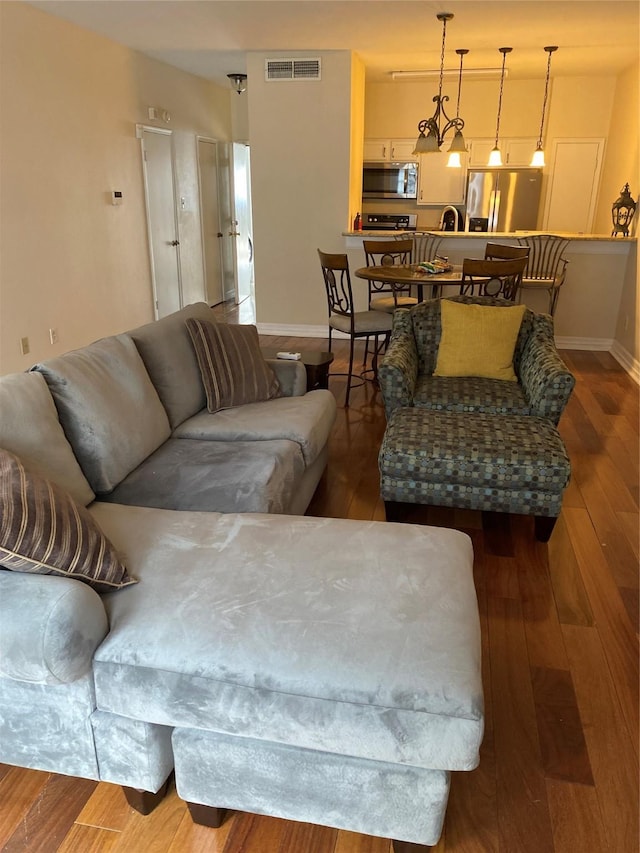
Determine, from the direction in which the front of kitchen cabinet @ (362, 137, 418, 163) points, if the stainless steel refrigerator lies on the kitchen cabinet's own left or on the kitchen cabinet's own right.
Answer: on the kitchen cabinet's own left

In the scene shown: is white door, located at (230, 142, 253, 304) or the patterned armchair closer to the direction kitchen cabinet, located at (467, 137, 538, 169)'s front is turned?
the patterned armchair

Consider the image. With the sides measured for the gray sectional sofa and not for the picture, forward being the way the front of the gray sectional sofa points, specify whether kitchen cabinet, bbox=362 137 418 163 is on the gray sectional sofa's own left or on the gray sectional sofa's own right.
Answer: on the gray sectional sofa's own left

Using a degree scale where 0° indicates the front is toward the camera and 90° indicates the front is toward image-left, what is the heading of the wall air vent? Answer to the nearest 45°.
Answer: approximately 0°

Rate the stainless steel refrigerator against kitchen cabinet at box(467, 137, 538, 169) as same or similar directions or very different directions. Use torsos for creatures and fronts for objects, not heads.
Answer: same or similar directions

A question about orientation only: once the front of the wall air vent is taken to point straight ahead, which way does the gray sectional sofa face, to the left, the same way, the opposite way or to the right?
to the left

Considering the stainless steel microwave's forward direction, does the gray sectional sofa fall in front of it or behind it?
in front

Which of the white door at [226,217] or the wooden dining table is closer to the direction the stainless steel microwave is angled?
the wooden dining table

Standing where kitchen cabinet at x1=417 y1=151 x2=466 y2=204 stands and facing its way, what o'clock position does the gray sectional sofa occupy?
The gray sectional sofa is roughly at 12 o'clock from the kitchen cabinet.

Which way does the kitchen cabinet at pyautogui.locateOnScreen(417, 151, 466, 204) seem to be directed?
toward the camera

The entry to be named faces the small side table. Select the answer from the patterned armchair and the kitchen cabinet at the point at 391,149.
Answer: the kitchen cabinet

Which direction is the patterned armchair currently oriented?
toward the camera

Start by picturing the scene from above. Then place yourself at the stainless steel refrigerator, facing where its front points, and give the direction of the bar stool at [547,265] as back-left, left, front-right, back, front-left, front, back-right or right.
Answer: front

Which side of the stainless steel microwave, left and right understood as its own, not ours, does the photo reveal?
front

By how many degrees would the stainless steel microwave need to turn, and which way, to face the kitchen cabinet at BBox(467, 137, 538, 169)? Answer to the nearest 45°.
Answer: approximately 90° to its left

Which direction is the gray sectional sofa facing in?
to the viewer's right

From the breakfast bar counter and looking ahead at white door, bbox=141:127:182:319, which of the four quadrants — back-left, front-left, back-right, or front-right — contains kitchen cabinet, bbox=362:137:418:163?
front-right

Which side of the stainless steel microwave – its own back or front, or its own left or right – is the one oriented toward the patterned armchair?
front

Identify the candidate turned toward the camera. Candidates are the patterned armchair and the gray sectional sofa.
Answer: the patterned armchair

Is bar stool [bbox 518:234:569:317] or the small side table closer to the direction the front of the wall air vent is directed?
the small side table

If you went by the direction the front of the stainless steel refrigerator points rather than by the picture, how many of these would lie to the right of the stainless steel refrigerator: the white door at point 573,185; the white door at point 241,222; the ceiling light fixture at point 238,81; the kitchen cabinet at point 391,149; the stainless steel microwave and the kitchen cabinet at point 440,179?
5
